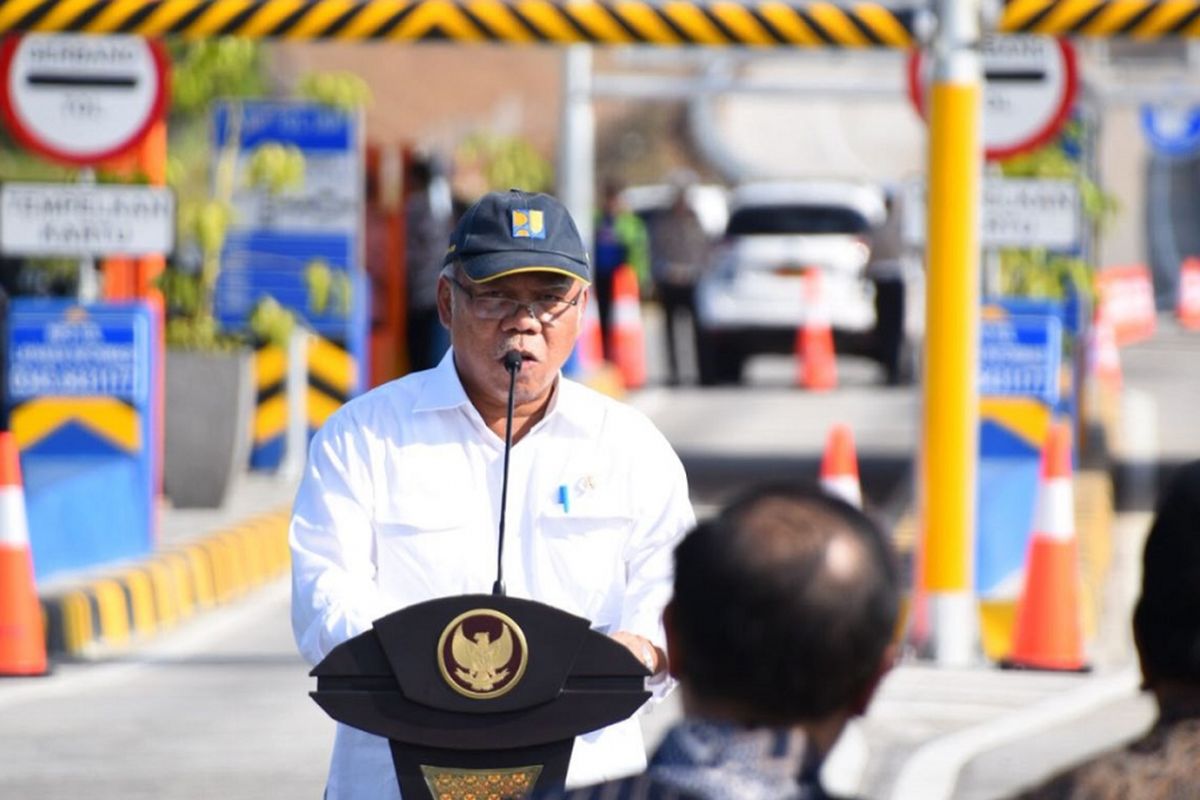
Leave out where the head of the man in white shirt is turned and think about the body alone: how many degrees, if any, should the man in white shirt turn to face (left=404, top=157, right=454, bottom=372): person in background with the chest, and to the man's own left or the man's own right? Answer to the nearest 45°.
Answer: approximately 180°

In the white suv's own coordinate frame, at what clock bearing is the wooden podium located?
The wooden podium is roughly at 6 o'clock from the white suv.

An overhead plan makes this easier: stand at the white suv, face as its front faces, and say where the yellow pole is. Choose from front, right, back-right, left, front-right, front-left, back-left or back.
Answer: back

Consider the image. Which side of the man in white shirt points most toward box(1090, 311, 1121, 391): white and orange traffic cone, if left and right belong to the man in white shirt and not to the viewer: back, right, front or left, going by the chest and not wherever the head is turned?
back

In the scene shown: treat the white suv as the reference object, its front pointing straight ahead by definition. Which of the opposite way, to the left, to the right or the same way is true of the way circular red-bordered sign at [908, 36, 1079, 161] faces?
the opposite way

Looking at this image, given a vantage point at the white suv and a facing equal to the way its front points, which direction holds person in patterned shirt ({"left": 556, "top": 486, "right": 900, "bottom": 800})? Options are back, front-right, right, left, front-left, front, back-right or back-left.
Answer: back

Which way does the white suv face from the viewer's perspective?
away from the camera

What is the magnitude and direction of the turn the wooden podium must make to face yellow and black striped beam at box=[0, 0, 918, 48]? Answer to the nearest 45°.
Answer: approximately 180°

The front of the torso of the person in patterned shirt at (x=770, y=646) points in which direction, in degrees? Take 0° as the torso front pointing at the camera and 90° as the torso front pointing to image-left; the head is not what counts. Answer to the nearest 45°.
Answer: approximately 180°

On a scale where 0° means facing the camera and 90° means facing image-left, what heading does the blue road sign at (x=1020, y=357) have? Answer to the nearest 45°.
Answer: approximately 0°
